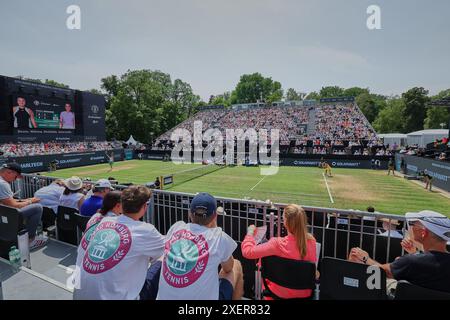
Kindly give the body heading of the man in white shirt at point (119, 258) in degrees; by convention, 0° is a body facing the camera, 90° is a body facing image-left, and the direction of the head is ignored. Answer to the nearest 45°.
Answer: approximately 225°

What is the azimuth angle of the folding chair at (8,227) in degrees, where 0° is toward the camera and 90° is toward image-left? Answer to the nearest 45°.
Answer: approximately 225°

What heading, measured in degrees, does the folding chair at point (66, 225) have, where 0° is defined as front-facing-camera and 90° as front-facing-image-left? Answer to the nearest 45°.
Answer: approximately 180°

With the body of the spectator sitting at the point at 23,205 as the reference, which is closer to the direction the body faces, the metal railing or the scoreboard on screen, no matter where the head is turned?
the metal railing

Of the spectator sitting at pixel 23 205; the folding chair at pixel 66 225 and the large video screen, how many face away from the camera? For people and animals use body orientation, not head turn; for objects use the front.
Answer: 1

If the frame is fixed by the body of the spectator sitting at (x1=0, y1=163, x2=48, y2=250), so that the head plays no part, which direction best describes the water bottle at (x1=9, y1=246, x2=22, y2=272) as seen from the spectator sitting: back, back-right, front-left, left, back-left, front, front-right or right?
right

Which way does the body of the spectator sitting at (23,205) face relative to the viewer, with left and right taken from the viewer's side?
facing to the right of the viewer

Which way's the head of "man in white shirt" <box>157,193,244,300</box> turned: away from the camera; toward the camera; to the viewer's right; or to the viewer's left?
away from the camera

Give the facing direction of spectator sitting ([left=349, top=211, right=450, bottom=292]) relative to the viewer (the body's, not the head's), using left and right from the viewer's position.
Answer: facing away from the viewer and to the left of the viewer

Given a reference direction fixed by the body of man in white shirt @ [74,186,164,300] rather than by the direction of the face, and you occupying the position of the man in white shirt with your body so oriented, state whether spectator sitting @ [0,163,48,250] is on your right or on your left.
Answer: on your left
